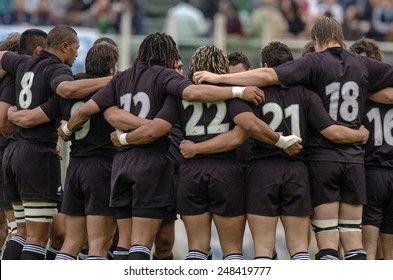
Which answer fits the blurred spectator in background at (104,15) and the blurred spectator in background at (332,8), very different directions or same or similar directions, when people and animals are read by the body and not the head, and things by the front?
same or similar directions

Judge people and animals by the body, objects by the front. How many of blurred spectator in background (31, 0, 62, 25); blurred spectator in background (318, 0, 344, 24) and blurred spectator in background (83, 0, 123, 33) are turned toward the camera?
3

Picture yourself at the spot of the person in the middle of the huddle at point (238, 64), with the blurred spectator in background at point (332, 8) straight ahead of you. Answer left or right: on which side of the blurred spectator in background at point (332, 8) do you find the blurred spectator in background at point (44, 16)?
left

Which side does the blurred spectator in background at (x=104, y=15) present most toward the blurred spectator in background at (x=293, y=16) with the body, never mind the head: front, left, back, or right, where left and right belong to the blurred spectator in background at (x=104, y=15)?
left

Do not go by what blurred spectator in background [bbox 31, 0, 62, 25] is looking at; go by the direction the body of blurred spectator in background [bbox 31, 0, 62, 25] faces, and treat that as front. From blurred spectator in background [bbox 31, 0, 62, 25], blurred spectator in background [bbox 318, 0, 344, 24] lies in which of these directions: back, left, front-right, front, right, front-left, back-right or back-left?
left

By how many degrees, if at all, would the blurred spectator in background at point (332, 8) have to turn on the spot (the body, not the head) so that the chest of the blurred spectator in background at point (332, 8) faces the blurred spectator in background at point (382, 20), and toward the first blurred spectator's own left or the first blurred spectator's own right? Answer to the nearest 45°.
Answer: approximately 90° to the first blurred spectator's own left

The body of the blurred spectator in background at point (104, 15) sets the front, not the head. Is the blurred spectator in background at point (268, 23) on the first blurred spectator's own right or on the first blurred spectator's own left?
on the first blurred spectator's own left

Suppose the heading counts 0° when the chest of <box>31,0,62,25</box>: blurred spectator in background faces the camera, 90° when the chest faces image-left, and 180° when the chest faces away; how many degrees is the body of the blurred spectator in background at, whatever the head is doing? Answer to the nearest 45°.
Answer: approximately 0°

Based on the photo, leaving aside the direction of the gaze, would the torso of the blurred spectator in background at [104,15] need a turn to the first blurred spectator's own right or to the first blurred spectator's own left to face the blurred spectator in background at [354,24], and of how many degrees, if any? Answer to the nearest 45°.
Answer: approximately 90° to the first blurred spectator's own left

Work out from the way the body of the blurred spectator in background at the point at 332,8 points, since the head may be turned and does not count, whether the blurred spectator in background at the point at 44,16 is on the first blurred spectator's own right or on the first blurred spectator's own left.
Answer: on the first blurred spectator's own right

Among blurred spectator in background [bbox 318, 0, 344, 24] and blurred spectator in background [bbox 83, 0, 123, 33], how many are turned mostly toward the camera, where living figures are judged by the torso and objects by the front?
2

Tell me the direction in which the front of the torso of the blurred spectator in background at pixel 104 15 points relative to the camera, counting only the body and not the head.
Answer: toward the camera
